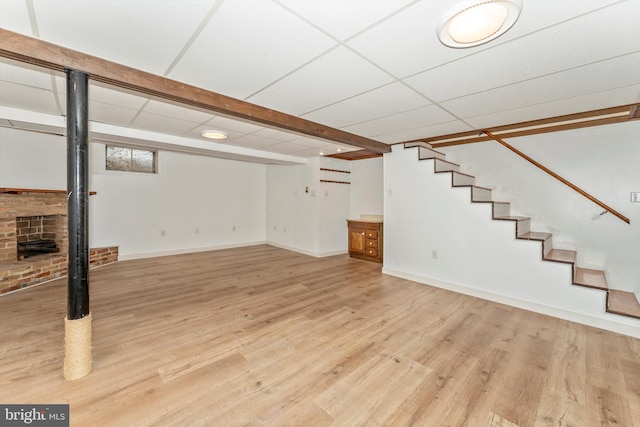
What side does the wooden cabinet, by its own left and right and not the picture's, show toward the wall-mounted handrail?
left

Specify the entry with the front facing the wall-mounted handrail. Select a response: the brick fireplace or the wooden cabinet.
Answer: the brick fireplace

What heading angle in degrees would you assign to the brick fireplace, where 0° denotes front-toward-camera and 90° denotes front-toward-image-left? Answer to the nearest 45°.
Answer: approximately 315°

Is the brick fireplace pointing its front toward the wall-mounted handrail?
yes

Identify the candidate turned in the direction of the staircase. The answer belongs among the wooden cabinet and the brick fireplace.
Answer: the brick fireplace

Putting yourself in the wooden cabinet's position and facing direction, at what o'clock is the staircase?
The staircase is roughly at 9 o'clock from the wooden cabinet.

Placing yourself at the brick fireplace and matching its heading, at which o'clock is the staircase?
The staircase is roughly at 12 o'clock from the brick fireplace.

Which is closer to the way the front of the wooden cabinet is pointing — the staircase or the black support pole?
the black support pole

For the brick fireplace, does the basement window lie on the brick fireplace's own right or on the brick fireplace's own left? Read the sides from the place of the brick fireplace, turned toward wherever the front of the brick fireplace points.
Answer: on the brick fireplace's own left

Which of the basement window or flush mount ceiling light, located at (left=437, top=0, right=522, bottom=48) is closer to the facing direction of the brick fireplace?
the flush mount ceiling light

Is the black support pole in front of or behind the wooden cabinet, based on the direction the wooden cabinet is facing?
in front

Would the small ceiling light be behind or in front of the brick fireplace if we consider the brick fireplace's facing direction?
in front
